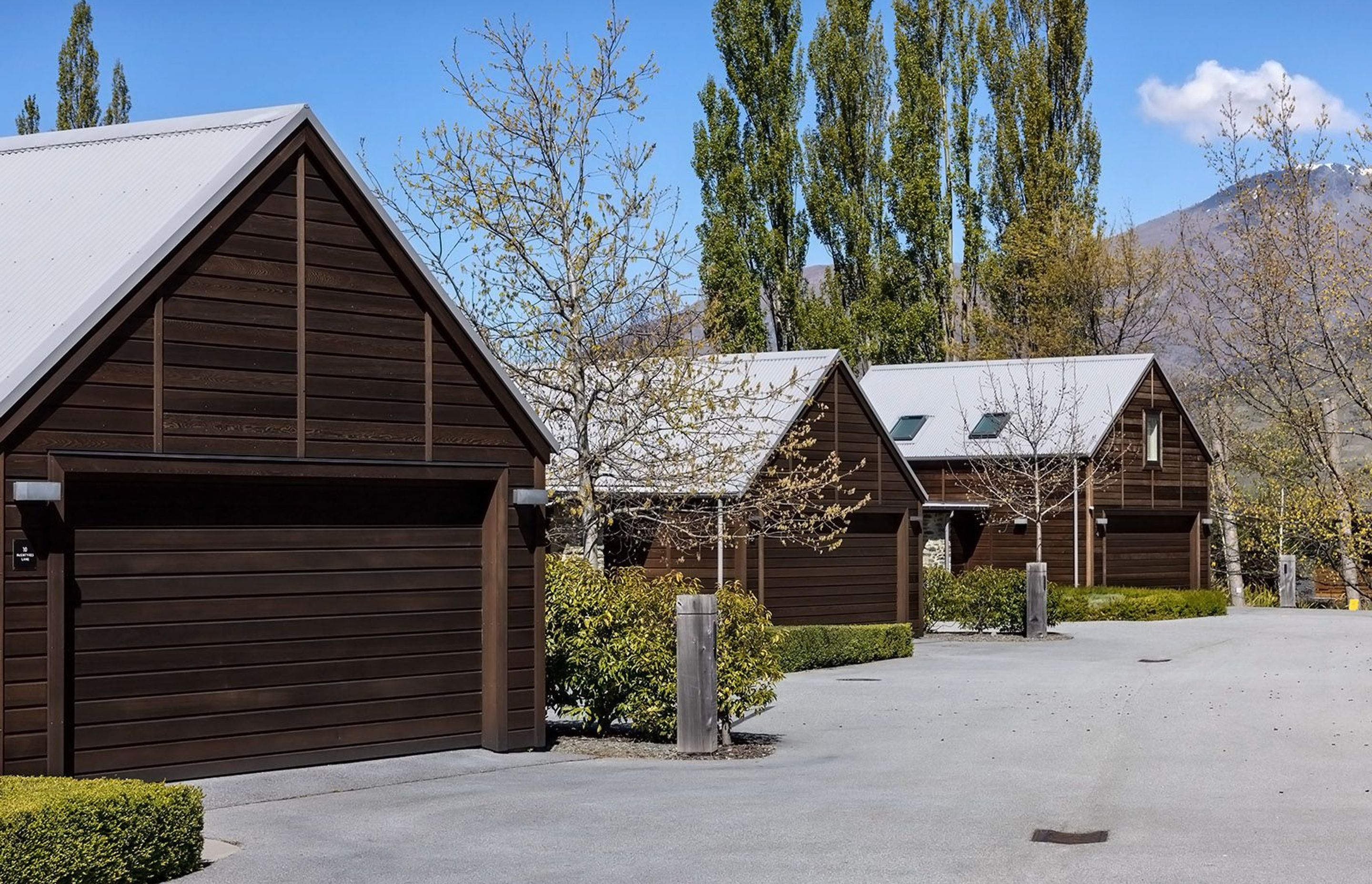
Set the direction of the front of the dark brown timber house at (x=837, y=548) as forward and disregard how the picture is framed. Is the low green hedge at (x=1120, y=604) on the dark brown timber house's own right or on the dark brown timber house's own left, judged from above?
on the dark brown timber house's own left

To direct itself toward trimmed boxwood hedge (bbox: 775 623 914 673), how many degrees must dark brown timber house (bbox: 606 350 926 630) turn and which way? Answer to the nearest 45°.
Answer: approximately 45° to its right

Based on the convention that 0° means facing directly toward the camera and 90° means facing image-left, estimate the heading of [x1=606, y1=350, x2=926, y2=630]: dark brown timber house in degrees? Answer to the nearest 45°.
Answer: approximately 315°

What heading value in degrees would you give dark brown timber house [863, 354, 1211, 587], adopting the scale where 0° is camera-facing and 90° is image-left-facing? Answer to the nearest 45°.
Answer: approximately 315°

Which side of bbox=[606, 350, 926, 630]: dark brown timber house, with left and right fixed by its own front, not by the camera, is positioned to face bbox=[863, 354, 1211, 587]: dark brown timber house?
left

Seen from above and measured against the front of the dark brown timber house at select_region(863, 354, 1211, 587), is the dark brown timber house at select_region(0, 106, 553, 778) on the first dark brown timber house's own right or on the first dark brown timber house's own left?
on the first dark brown timber house's own right

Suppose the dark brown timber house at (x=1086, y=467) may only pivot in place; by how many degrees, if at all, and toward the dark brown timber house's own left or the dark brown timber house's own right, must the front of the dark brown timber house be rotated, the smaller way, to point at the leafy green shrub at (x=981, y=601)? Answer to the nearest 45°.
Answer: approximately 45° to the dark brown timber house's own right

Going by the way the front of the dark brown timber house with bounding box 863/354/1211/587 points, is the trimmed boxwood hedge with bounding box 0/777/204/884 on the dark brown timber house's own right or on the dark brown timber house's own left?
on the dark brown timber house's own right

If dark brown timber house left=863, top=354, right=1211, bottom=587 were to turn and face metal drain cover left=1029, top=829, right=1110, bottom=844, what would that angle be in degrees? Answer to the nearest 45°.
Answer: approximately 45° to its right

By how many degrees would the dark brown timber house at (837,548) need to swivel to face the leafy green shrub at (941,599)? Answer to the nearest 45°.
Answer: approximately 90° to its left

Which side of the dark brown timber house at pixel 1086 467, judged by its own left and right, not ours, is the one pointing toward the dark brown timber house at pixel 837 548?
right
